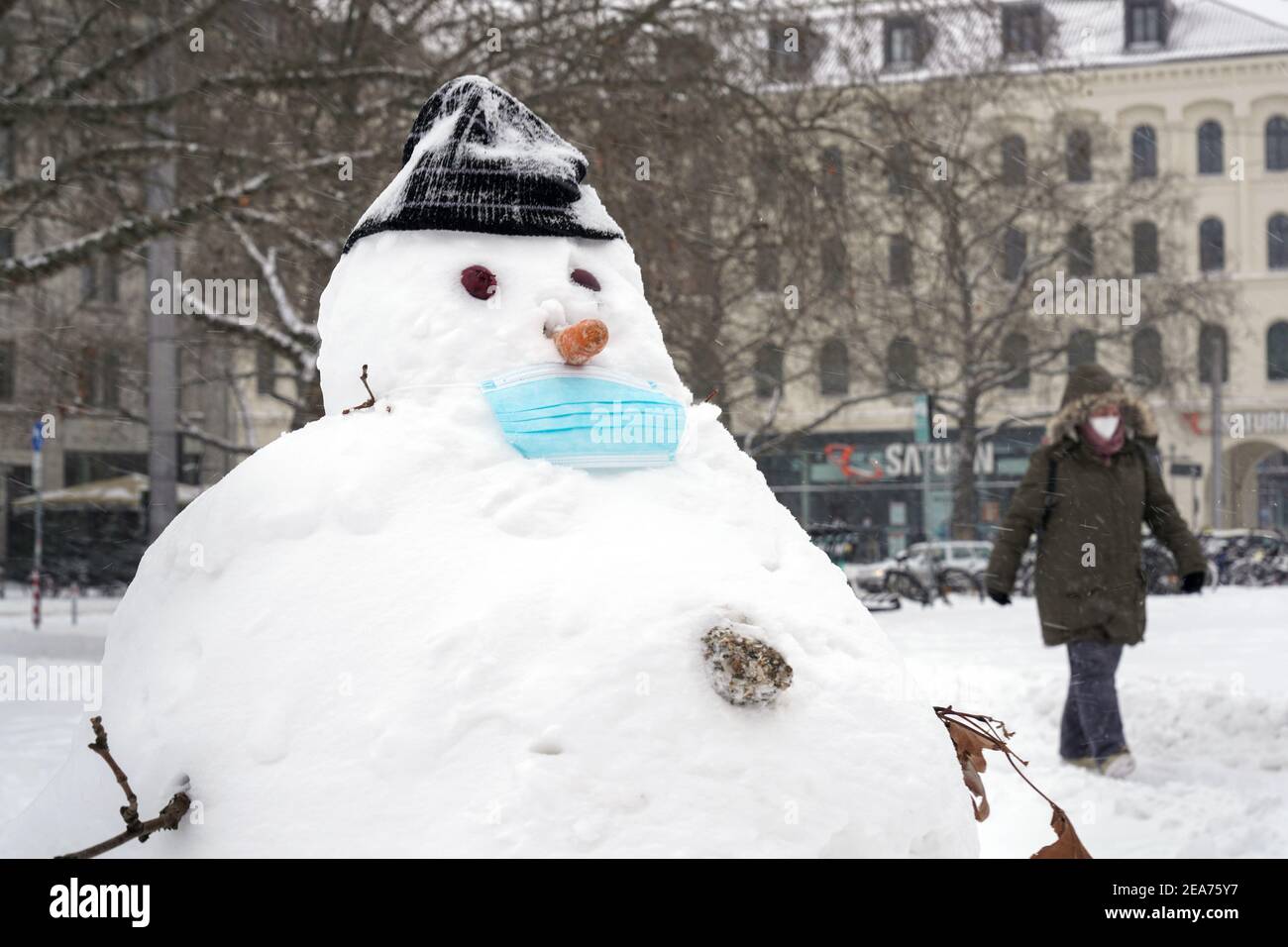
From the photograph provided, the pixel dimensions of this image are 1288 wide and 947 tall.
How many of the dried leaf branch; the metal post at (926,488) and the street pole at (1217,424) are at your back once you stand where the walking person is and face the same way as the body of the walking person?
2

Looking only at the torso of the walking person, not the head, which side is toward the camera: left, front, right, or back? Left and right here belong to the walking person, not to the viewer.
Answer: front

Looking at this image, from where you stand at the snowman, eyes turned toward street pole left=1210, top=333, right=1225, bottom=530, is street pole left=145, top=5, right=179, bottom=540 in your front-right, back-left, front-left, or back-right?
front-left

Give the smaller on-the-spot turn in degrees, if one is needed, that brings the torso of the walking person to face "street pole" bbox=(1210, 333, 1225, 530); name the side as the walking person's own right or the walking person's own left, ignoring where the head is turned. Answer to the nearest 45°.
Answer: approximately 180°

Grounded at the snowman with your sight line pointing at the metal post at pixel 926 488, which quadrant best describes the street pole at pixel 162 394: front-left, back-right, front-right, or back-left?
front-left

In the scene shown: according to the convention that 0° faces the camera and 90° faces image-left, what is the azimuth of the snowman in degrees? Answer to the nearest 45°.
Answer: approximately 315°

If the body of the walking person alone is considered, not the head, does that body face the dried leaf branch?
yes

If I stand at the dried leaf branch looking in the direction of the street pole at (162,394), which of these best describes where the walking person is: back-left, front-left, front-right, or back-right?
front-right

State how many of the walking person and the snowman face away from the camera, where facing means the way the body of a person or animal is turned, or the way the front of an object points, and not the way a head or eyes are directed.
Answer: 0

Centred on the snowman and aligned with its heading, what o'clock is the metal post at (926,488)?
The metal post is roughly at 8 o'clock from the snowman.
